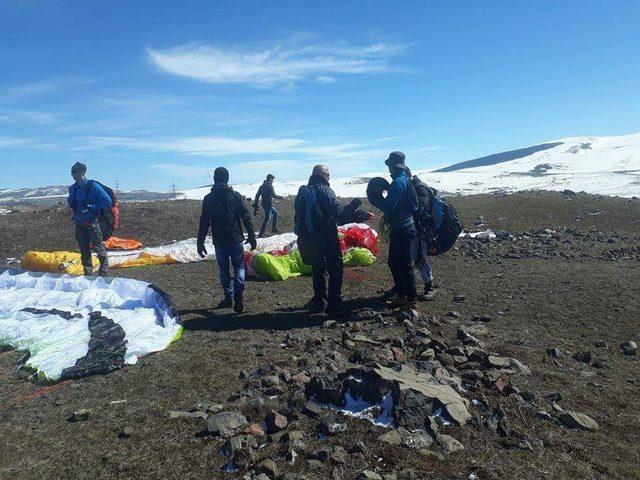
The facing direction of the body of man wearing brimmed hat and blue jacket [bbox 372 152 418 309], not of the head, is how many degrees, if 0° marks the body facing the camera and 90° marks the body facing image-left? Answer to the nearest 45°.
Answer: approximately 90°

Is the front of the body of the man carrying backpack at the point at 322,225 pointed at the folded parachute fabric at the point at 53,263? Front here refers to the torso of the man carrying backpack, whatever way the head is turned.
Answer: no

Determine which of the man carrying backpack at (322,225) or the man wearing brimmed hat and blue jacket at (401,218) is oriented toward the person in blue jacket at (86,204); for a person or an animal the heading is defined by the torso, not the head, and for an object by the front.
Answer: the man wearing brimmed hat and blue jacket at (401,218)

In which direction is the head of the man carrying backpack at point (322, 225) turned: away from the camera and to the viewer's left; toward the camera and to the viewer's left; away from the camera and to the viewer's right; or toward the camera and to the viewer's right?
away from the camera and to the viewer's right

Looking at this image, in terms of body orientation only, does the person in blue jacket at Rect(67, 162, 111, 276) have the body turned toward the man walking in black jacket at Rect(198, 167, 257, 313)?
no

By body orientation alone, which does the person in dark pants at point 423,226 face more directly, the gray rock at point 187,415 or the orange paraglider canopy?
the orange paraglider canopy

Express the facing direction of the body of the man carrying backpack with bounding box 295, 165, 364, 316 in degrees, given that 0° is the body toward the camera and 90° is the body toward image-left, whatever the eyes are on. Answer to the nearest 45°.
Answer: approximately 225°

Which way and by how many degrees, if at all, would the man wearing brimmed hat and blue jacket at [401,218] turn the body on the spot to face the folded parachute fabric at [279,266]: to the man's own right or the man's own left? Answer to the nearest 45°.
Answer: approximately 45° to the man's own right

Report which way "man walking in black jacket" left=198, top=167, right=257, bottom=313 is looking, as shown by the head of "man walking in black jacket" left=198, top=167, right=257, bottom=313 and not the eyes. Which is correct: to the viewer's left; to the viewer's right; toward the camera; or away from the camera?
away from the camera

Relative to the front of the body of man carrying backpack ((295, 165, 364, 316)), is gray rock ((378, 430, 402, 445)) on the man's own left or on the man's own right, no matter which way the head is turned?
on the man's own right

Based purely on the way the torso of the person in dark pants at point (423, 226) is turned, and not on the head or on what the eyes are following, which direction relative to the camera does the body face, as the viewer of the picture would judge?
to the viewer's left

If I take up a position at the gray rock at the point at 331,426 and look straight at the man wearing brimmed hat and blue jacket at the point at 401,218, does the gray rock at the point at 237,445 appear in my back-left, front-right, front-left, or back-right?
back-left

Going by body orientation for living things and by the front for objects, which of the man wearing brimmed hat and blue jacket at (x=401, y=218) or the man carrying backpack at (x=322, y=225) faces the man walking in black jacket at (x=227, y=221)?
the man wearing brimmed hat and blue jacket at (x=401, y=218)

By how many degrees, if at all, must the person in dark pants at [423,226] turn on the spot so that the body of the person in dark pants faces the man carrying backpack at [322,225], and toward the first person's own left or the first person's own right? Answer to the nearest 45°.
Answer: approximately 45° to the first person's own left

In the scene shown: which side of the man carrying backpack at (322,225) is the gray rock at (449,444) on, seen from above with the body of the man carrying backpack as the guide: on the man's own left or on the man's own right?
on the man's own right

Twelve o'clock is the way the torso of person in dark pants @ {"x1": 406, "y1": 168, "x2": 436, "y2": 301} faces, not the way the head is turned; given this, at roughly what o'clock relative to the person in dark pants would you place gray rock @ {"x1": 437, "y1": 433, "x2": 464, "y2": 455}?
The gray rock is roughly at 9 o'clock from the person in dark pants.

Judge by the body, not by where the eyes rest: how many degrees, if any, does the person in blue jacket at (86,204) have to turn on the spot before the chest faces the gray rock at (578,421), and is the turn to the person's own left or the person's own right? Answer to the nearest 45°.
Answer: approximately 90° to the person's own left

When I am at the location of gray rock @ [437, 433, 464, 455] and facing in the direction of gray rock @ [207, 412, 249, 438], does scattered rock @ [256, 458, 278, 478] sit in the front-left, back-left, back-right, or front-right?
front-left

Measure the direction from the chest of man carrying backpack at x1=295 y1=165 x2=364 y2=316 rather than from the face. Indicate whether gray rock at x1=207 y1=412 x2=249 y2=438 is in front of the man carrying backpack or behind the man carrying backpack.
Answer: behind

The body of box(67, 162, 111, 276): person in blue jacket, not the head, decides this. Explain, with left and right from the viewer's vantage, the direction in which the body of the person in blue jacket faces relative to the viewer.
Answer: facing the viewer and to the left of the viewer
